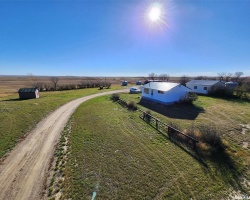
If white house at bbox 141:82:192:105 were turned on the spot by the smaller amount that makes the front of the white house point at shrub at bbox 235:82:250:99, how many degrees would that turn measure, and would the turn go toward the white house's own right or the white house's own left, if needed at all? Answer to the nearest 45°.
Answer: approximately 180°

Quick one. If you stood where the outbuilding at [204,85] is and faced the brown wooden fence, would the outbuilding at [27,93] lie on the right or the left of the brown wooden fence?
right

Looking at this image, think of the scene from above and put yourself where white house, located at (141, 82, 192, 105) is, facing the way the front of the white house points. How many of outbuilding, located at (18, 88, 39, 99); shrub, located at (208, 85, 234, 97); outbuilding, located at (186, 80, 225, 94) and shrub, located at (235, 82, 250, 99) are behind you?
3

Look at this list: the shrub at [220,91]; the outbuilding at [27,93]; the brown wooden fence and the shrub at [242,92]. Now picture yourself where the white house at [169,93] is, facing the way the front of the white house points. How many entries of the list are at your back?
2

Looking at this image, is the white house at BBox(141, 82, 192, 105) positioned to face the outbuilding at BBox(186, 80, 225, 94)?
no

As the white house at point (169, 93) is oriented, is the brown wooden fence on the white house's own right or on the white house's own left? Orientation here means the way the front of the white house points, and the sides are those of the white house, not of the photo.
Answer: on the white house's own left

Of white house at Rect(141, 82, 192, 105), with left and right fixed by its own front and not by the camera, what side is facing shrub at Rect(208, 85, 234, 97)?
back

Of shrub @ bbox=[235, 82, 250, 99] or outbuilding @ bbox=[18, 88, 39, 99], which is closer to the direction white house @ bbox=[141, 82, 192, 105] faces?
the outbuilding

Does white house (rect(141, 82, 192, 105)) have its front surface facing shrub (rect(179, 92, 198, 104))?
no

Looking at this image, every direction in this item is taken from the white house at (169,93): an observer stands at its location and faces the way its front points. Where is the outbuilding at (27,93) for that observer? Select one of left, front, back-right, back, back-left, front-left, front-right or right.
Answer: front-right

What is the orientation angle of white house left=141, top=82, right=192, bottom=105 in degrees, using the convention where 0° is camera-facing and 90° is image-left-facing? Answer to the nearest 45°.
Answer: approximately 45°
